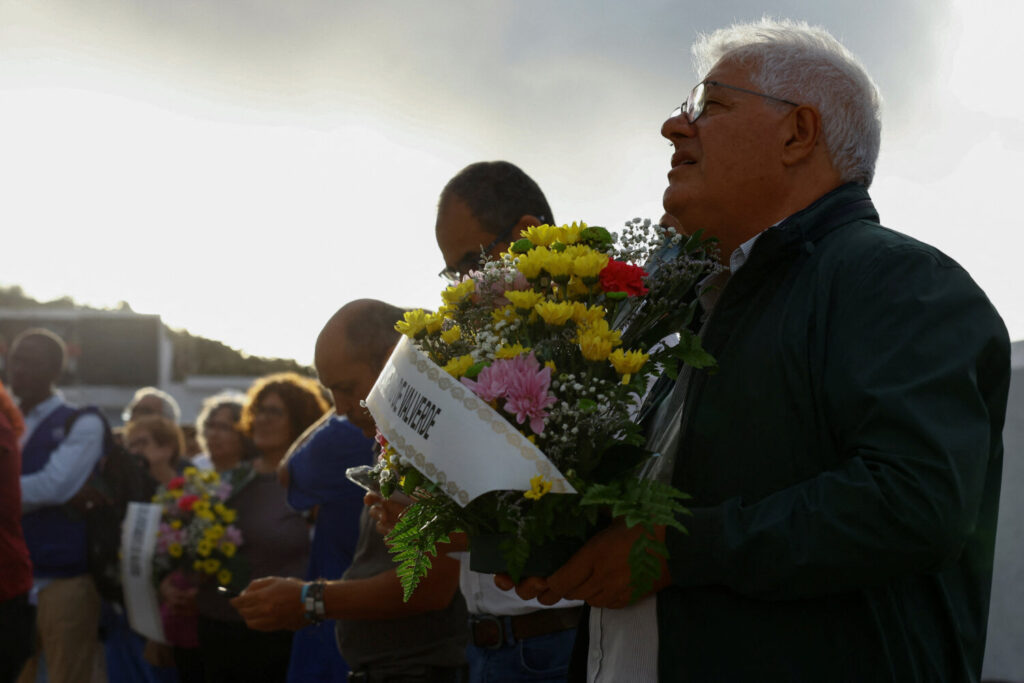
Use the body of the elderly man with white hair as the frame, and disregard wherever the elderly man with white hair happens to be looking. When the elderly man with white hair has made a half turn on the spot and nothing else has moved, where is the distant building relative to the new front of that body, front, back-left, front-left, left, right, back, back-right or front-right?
back-left

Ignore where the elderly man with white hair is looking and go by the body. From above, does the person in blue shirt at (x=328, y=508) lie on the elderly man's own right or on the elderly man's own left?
on the elderly man's own right

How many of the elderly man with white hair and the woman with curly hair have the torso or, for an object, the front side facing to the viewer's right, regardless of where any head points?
0

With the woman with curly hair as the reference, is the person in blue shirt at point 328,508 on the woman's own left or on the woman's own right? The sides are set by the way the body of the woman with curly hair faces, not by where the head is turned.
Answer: on the woman's own left

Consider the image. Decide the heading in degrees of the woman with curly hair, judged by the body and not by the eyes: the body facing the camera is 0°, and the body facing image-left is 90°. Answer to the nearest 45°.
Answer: approximately 45°

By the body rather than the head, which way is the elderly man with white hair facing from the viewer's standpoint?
to the viewer's left

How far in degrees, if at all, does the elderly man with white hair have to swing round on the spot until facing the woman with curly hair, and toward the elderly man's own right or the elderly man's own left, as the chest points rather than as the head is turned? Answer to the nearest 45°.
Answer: approximately 45° to the elderly man's own right

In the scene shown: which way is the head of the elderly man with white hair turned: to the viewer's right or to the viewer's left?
to the viewer's left

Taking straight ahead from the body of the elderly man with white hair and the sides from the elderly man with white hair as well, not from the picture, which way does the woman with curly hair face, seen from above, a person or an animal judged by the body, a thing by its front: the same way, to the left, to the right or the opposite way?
to the left
